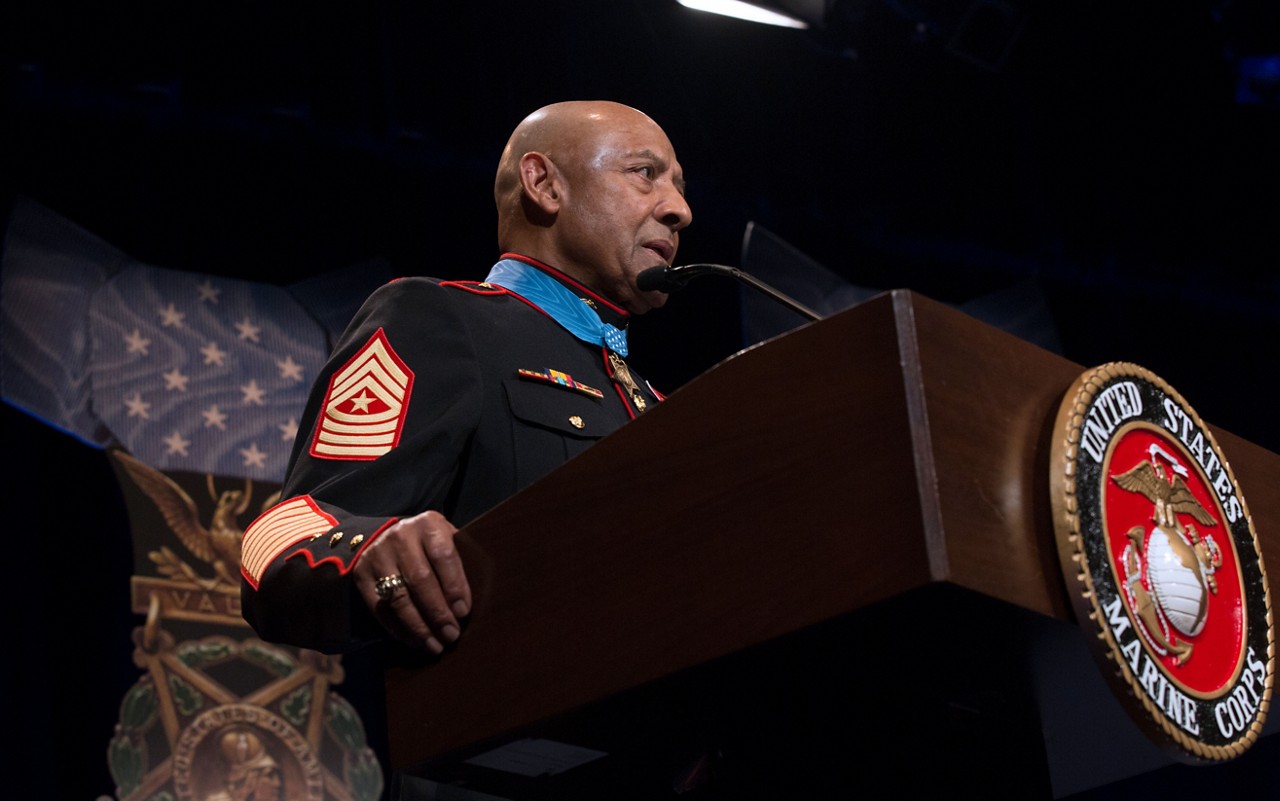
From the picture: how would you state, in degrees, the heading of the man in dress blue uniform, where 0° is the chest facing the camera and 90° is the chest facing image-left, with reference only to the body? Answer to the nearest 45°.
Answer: approximately 315°

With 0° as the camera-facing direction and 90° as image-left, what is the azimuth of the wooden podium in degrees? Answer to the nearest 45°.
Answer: approximately 315°

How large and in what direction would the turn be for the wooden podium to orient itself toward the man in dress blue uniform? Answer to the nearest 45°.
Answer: approximately 180°

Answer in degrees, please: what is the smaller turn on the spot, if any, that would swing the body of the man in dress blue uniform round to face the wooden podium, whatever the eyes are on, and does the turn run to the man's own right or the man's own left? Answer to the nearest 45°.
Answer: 0° — they already face it
